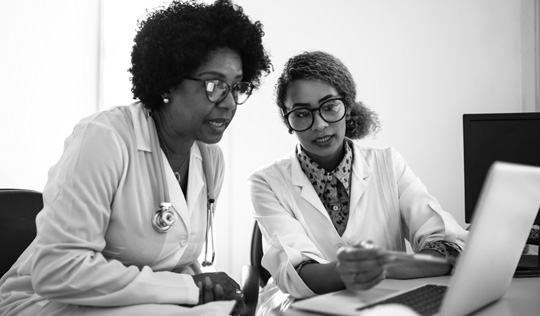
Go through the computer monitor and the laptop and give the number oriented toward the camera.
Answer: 1

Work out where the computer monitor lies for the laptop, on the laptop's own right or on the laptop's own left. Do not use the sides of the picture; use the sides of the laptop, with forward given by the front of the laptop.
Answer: on the laptop's own right

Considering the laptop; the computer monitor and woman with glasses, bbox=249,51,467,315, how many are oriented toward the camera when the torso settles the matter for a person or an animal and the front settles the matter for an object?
2

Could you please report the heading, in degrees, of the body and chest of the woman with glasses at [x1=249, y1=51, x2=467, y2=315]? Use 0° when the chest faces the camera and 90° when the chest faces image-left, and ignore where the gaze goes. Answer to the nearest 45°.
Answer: approximately 0°

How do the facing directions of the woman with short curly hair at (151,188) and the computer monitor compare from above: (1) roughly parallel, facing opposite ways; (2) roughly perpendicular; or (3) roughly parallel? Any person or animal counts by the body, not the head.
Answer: roughly perpendicular

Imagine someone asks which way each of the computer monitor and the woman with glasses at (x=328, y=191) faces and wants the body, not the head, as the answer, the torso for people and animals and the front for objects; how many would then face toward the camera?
2

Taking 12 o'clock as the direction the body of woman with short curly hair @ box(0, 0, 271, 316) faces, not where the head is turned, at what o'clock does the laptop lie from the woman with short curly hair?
The laptop is roughly at 12 o'clock from the woman with short curly hair.

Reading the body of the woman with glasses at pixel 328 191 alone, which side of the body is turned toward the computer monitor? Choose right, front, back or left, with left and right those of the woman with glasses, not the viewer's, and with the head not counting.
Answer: left
